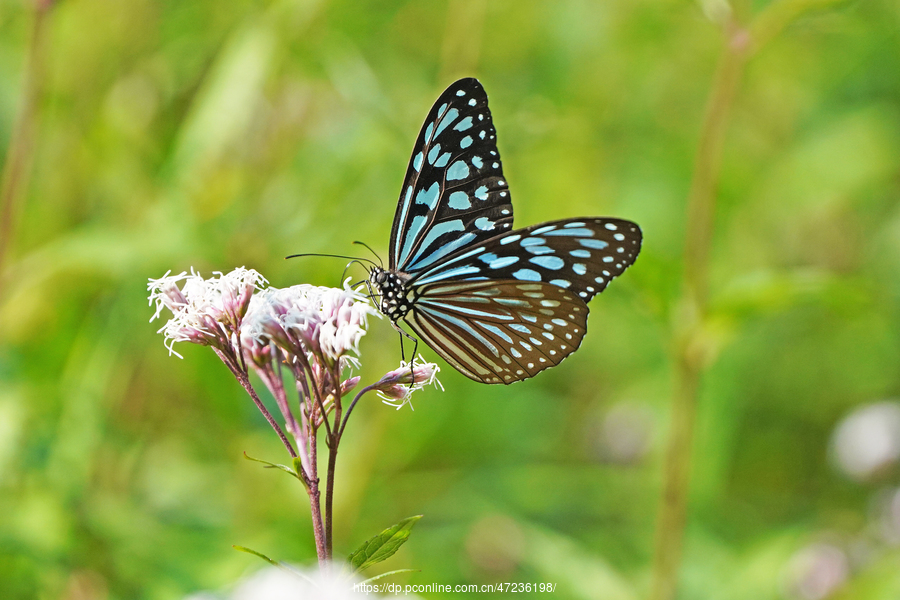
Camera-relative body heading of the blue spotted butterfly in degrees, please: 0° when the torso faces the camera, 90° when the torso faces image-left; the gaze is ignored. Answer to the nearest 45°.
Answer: approximately 90°

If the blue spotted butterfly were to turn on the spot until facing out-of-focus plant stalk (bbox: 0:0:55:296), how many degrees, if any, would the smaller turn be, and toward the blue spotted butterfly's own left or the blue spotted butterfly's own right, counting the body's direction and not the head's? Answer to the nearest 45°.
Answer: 0° — it already faces it
